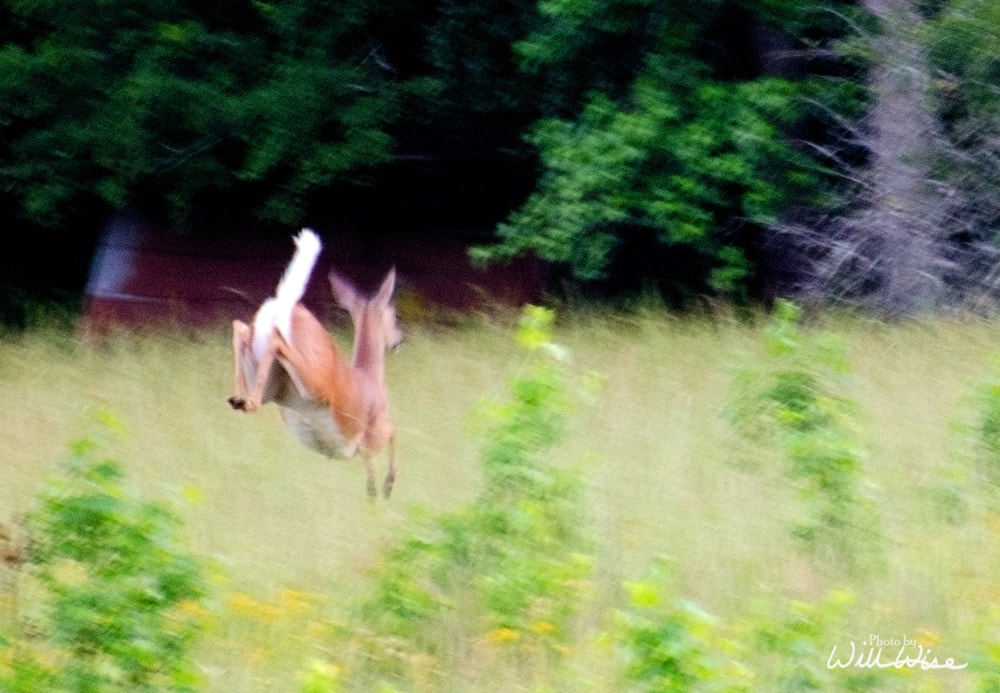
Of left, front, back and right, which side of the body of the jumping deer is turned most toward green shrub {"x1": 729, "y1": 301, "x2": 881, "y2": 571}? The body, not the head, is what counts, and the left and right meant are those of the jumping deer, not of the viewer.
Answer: right

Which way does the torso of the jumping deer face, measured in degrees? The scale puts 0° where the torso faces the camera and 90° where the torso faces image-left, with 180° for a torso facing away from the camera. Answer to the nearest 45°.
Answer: approximately 225°

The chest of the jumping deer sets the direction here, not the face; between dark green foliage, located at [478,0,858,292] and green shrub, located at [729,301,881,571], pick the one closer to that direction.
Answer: the dark green foliage

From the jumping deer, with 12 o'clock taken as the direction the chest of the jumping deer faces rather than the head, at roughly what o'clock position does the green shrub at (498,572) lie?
The green shrub is roughly at 4 o'clock from the jumping deer.

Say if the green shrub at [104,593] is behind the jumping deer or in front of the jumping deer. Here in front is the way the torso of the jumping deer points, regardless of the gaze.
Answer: behind

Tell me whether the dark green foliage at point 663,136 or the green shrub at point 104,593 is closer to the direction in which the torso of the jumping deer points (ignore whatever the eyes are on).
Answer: the dark green foliage

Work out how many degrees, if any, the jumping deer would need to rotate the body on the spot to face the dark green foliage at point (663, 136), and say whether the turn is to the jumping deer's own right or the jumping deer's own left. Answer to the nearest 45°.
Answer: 0° — it already faces it
